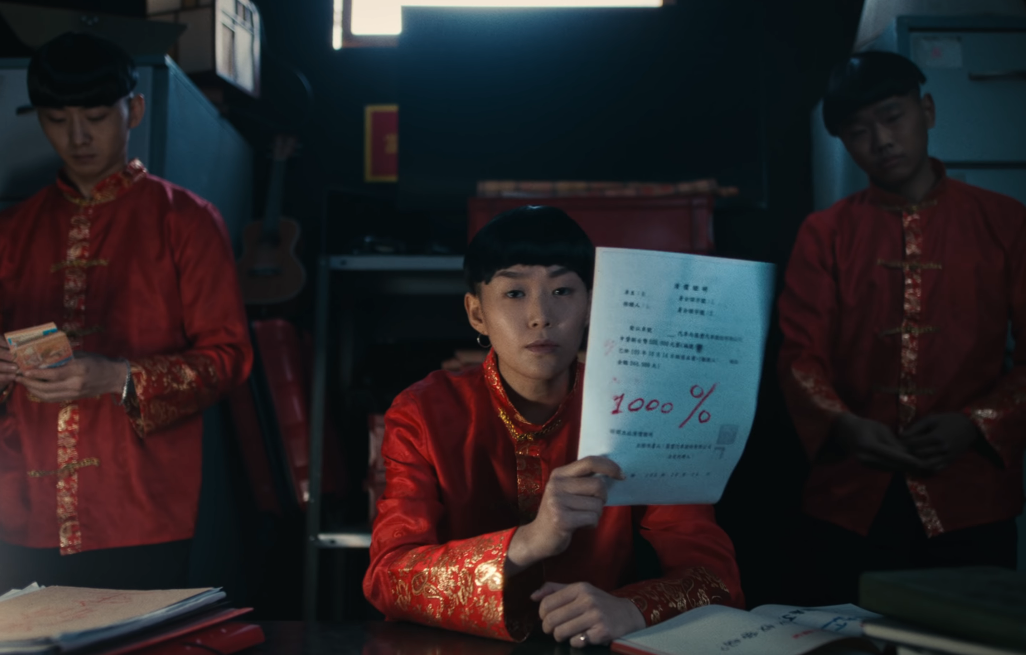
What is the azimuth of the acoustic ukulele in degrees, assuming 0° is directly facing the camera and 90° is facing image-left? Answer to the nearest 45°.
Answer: approximately 0°

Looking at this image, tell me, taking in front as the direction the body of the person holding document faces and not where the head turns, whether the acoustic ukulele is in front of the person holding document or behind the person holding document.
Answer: behind

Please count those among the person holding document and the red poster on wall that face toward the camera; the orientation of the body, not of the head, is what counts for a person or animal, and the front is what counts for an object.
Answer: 2

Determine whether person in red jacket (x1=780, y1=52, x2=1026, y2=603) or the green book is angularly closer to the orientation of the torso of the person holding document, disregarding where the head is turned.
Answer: the green book

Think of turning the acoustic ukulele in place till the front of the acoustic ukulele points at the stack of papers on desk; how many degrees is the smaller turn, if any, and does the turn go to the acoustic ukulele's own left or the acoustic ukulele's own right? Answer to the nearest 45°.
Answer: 0° — it already faces it

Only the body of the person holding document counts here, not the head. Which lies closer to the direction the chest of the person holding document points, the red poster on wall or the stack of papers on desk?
the stack of papers on desk

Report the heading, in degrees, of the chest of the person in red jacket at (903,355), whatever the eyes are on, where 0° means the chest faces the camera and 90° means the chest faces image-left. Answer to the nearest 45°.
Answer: approximately 0°
